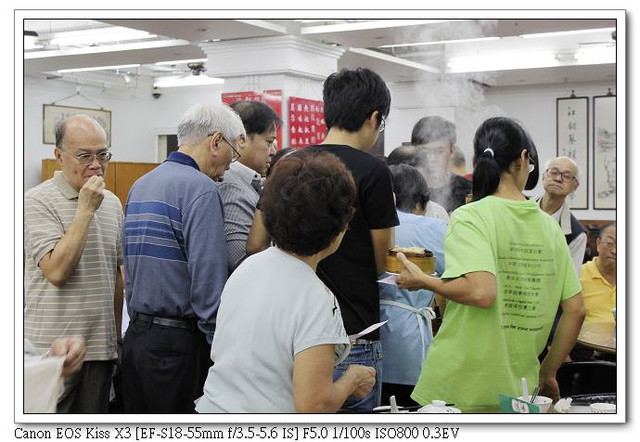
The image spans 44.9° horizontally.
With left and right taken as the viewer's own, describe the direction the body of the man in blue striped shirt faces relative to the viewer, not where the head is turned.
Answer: facing away from the viewer and to the right of the viewer

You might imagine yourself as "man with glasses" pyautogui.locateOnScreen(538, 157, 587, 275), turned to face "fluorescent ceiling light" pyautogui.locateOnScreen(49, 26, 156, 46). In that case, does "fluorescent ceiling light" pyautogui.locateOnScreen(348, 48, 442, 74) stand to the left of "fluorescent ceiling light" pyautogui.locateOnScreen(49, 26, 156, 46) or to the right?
right

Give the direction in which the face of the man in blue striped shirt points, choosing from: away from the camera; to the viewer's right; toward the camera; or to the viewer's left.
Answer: to the viewer's right

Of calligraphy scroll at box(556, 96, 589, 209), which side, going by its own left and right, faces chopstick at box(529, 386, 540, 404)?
front

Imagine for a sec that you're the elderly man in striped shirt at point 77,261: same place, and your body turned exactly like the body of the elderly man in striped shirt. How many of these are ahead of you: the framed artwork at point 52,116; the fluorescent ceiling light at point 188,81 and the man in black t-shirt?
1

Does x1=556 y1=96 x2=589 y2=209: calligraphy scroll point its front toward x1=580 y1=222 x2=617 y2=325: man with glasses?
yes

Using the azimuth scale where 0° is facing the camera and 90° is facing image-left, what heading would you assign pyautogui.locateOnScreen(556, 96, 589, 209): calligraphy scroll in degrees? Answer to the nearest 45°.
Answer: approximately 0°

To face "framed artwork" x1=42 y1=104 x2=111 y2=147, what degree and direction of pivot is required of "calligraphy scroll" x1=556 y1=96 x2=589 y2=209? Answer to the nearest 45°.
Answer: approximately 90° to its right

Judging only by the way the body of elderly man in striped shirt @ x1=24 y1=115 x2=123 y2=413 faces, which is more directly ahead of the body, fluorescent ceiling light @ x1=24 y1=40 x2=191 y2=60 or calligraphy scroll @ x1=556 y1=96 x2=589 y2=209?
the calligraphy scroll

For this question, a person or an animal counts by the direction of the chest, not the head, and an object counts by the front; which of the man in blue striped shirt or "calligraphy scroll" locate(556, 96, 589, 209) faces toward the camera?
the calligraphy scroll

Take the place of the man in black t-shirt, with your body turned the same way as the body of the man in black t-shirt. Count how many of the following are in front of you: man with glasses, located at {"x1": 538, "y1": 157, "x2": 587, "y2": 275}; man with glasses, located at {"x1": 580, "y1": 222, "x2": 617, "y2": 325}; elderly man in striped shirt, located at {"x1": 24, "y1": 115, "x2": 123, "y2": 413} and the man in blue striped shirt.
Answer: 2

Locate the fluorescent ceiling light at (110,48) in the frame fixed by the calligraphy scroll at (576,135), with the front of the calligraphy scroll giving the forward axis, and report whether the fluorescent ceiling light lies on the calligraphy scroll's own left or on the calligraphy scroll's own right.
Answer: on the calligraphy scroll's own right
